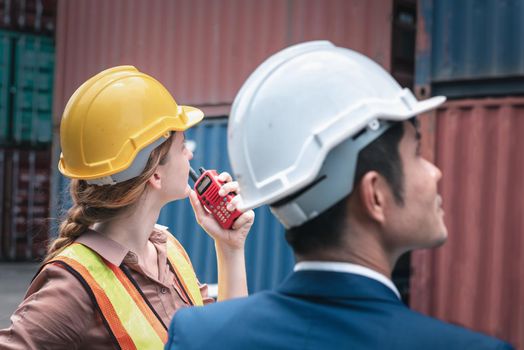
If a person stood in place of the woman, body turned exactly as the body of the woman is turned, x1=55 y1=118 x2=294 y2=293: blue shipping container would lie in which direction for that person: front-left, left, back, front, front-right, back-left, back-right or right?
back-left

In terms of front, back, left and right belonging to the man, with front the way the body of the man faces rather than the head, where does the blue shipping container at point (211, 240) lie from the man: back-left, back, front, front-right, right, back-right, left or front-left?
front-left

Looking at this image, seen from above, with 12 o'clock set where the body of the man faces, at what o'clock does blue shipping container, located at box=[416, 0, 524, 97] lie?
The blue shipping container is roughly at 11 o'clock from the man.

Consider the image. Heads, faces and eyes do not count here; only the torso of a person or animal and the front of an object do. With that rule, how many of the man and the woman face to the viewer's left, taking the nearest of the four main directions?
0

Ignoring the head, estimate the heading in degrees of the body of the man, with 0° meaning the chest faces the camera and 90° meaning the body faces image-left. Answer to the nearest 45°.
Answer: approximately 225°

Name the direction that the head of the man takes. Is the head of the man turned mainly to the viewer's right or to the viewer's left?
to the viewer's right

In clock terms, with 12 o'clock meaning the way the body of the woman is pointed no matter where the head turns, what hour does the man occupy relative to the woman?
The man is roughly at 1 o'clock from the woman.

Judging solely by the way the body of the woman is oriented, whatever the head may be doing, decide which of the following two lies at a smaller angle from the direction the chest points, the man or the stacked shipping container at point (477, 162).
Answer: the man

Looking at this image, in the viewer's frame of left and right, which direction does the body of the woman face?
facing the viewer and to the right of the viewer

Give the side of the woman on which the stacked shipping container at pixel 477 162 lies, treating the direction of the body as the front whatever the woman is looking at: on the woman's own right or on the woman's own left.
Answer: on the woman's own left

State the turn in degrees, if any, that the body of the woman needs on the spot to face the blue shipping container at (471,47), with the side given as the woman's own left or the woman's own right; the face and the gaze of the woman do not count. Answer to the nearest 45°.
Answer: approximately 90° to the woman's own left
